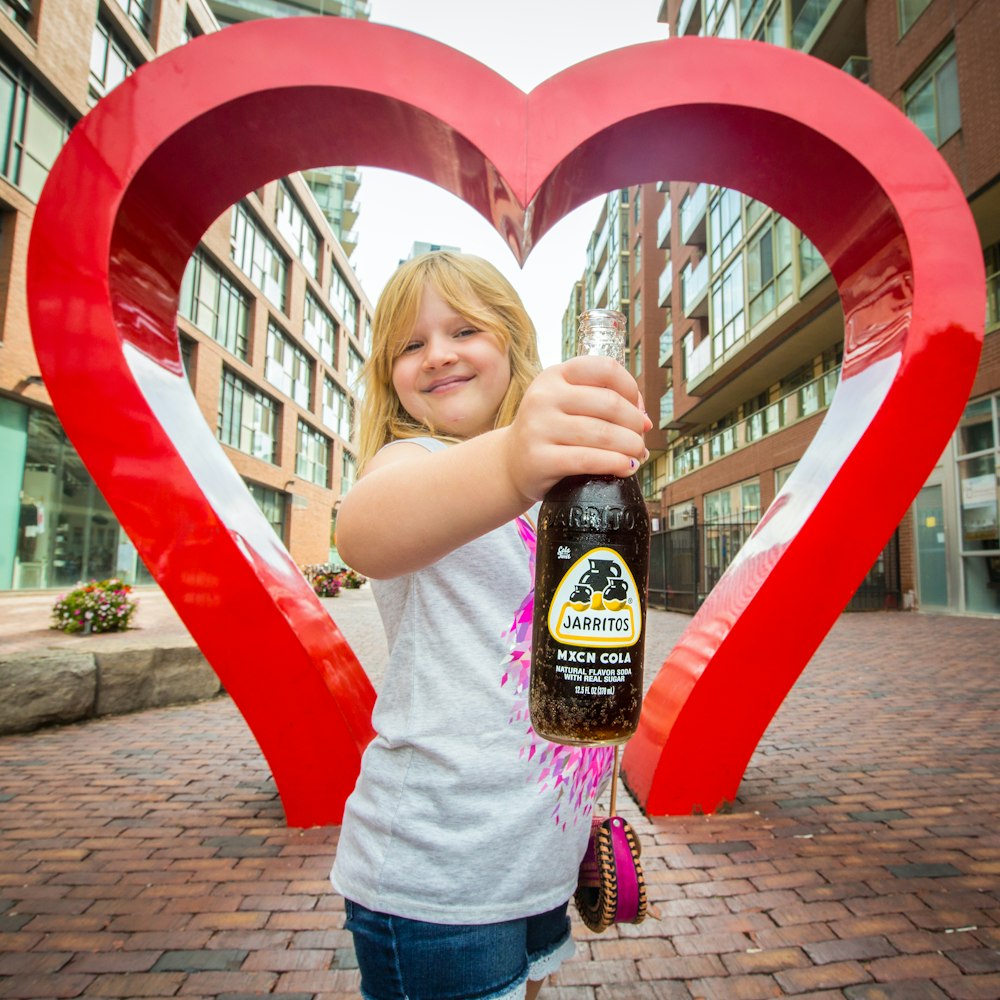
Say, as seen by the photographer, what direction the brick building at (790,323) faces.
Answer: facing the viewer and to the left of the viewer

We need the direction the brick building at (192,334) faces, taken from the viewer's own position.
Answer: facing the viewer and to the right of the viewer

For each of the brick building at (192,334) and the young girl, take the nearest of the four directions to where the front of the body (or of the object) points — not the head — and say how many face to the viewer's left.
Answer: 0

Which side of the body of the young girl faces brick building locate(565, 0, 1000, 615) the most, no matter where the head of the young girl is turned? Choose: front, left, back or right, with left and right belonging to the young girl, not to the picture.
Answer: left

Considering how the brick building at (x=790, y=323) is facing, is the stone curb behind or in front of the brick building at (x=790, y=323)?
in front

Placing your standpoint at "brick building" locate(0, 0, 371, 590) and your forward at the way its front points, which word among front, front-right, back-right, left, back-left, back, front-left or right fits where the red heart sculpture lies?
front-right

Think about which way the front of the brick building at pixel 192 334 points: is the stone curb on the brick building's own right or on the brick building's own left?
on the brick building's own right

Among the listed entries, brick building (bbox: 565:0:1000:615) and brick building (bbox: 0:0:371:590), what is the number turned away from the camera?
0

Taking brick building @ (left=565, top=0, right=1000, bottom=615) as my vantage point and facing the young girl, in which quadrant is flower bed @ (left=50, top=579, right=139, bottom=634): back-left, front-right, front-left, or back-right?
front-right

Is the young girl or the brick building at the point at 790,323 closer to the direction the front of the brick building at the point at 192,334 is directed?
the brick building

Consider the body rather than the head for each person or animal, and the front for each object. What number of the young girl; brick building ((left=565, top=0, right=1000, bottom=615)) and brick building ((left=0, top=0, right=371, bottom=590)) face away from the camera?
0

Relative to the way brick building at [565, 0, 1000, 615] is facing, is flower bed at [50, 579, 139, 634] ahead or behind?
ahead

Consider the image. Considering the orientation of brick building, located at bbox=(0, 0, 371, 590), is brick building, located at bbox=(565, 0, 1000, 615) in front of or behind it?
in front

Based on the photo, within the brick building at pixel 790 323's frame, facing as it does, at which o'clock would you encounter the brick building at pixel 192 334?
the brick building at pixel 192 334 is roughly at 1 o'clock from the brick building at pixel 790 323.
